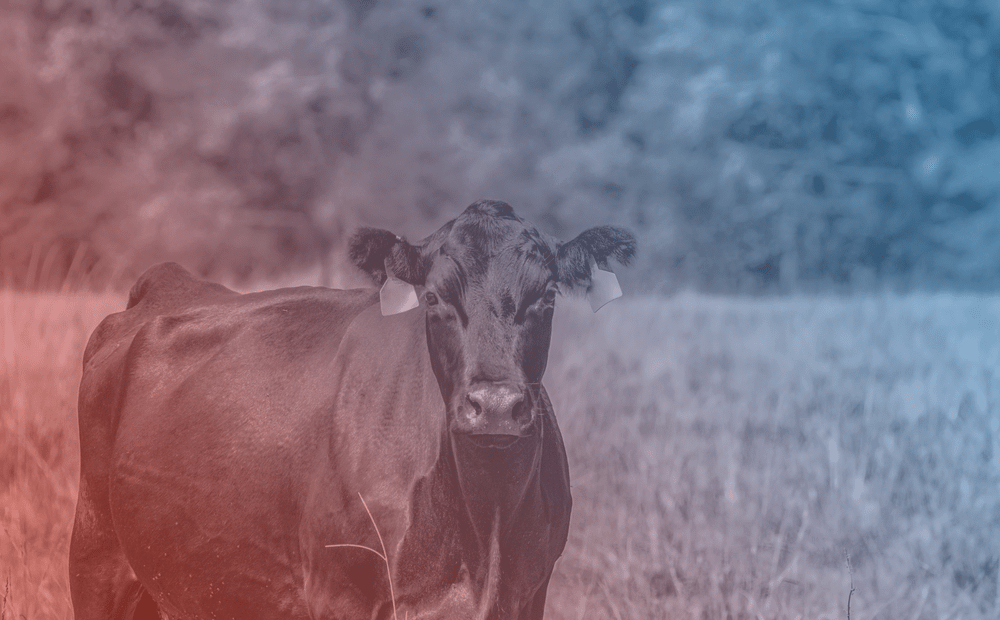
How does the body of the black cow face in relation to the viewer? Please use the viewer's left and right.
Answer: facing the viewer and to the right of the viewer
